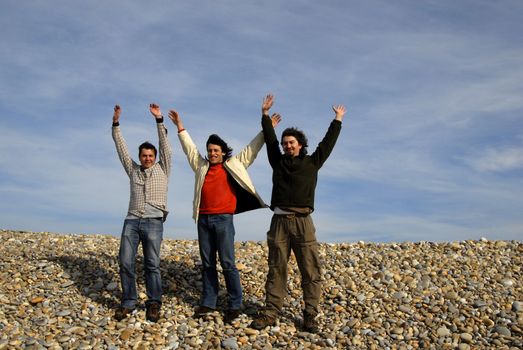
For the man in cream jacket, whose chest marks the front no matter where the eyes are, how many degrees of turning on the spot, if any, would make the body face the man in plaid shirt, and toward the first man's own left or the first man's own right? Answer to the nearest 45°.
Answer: approximately 90° to the first man's own right

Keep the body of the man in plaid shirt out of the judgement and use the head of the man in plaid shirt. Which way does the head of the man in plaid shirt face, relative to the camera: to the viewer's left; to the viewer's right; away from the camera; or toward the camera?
toward the camera

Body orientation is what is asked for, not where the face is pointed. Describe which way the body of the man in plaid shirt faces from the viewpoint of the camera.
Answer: toward the camera

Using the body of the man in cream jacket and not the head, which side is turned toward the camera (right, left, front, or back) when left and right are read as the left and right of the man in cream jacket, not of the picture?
front

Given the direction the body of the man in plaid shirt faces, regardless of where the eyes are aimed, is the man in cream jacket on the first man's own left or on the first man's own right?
on the first man's own left

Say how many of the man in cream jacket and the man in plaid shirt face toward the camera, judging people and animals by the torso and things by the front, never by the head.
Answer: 2

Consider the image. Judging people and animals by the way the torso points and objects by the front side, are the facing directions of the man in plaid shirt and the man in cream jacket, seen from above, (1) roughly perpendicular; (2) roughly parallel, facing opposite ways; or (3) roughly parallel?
roughly parallel
